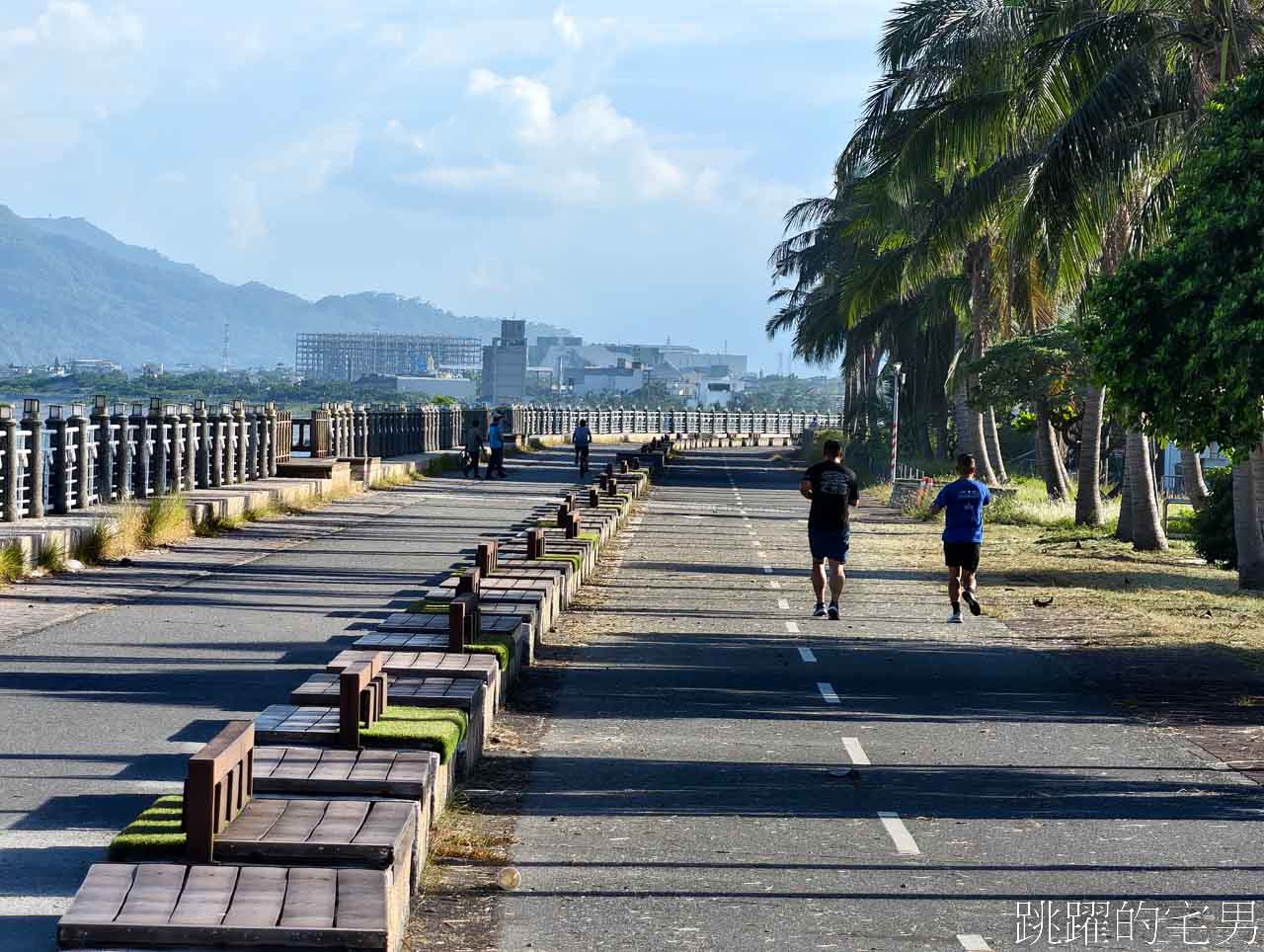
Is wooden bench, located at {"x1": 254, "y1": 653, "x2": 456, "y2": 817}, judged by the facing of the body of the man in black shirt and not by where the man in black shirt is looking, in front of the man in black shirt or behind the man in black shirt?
behind

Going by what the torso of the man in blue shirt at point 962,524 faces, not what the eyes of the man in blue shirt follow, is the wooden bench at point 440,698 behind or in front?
behind

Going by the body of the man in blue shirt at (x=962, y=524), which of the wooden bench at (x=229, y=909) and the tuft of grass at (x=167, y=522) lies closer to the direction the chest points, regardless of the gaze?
the tuft of grass

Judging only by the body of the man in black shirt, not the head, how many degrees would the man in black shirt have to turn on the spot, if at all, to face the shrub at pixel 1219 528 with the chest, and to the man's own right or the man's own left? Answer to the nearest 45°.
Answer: approximately 45° to the man's own right

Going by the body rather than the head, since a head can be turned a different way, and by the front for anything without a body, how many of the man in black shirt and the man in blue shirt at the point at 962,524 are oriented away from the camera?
2

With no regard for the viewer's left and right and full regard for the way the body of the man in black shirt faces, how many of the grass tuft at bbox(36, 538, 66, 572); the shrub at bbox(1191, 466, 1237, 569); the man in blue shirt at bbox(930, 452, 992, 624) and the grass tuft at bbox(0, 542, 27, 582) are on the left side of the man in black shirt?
2

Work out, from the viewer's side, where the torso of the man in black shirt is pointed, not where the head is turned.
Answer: away from the camera

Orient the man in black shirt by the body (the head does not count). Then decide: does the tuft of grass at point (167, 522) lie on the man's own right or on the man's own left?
on the man's own left

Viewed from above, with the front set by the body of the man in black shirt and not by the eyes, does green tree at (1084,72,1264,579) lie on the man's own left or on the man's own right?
on the man's own right

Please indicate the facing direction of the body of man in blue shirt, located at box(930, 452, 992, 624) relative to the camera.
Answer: away from the camera

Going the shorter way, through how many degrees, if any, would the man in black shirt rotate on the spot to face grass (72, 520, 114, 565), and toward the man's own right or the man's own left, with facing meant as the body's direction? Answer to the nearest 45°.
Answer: approximately 90° to the man's own left
